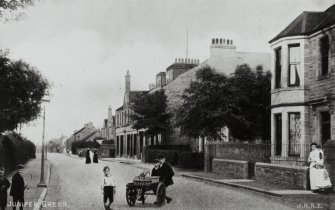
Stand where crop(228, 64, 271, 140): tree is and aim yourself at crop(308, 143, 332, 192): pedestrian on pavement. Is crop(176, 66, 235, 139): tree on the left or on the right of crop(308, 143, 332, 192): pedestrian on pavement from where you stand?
right

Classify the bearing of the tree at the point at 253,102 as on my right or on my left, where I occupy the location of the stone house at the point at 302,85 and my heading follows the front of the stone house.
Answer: on my right

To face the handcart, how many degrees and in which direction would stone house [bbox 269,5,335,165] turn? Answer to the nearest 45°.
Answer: approximately 45° to its left

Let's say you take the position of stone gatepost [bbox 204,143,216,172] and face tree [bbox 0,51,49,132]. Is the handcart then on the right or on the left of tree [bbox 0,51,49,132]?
left

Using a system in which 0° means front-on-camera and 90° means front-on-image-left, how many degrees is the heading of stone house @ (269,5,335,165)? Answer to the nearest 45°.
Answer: approximately 45°

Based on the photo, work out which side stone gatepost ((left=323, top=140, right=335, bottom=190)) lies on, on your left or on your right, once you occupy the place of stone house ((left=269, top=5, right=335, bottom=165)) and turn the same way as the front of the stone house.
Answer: on your left

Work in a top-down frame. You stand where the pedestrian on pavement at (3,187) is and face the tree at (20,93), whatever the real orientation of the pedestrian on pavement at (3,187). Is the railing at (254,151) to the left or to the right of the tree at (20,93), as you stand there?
right

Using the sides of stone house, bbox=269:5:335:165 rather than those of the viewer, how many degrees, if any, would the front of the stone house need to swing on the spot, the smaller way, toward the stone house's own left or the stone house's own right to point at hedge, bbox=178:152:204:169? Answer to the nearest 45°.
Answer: approximately 90° to the stone house's own right
